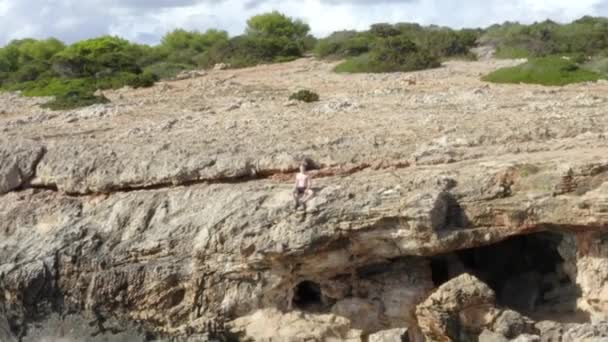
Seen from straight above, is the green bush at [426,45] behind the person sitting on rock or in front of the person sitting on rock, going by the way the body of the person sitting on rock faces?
behind

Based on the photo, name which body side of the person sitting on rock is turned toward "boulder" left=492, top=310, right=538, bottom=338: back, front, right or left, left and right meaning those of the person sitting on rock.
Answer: left

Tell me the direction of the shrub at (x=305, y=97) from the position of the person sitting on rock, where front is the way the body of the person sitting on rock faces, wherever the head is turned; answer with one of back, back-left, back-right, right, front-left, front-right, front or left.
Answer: back

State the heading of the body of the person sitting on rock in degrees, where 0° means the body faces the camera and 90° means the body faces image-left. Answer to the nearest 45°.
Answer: approximately 0°

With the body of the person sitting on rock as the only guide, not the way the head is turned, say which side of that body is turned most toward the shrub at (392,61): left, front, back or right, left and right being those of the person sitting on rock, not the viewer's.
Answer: back

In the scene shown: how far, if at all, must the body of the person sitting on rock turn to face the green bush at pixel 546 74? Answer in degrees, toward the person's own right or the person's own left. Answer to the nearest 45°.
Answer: approximately 135° to the person's own left

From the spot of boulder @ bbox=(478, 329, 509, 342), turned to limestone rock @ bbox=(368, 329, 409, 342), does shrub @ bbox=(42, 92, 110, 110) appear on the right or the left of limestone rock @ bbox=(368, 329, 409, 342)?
right

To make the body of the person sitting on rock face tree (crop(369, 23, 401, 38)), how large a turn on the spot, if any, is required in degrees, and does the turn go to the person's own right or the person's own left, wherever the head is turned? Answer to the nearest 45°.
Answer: approximately 180°

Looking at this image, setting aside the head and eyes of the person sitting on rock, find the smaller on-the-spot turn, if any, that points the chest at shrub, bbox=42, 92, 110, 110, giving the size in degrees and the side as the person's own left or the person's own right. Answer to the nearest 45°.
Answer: approximately 135° to the person's own right
